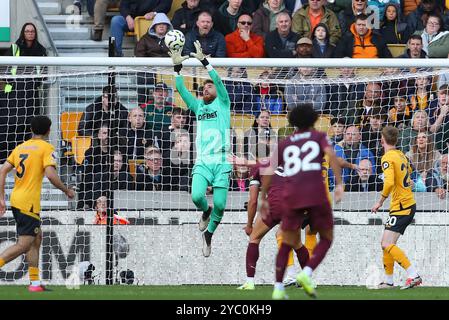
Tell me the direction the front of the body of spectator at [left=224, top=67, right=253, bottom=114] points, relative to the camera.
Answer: toward the camera

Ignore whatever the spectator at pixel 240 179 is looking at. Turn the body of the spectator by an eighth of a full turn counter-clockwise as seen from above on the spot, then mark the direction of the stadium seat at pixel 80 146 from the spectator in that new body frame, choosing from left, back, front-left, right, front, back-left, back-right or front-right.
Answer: back-right

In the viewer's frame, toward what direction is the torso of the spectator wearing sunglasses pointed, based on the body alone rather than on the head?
toward the camera

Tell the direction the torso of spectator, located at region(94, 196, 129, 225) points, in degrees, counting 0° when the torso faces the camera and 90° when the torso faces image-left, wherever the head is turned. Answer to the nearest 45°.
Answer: approximately 0°

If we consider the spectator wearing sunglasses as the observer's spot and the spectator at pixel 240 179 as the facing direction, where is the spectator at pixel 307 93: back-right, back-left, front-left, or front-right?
front-left

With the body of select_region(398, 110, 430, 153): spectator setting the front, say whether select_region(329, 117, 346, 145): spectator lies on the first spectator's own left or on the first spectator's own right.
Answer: on the first spectator's own right

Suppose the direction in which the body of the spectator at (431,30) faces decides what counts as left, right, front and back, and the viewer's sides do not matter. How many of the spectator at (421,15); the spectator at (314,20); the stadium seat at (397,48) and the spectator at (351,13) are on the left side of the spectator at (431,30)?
0

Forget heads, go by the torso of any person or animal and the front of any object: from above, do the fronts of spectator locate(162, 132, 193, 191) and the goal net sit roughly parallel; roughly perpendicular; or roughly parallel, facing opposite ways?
roughly parallel

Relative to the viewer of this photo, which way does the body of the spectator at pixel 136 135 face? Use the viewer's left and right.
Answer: facing the viewer

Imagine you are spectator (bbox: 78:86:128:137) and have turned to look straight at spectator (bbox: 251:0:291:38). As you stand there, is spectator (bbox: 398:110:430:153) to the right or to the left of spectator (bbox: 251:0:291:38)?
right

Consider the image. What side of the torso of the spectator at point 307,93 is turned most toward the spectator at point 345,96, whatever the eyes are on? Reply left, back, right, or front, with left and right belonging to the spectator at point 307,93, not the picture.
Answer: left

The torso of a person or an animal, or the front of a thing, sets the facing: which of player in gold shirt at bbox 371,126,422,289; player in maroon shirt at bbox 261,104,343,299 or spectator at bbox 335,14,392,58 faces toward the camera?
the spectator

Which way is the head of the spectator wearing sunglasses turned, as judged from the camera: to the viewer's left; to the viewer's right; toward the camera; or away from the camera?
toward the camera

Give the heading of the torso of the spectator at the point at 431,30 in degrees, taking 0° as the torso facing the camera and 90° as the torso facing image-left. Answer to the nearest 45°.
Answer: approximately 45°

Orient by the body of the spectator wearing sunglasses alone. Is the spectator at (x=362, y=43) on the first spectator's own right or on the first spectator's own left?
on the first spectator's own left

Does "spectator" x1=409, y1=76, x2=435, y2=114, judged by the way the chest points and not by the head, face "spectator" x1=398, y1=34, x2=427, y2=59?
no

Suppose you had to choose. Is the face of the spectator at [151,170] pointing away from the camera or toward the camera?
toward the camera

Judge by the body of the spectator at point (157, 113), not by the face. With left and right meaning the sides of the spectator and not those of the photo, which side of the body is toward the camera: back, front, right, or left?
front

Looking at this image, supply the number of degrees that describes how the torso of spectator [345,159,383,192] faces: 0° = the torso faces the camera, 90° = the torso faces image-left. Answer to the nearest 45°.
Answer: approximately 0°
